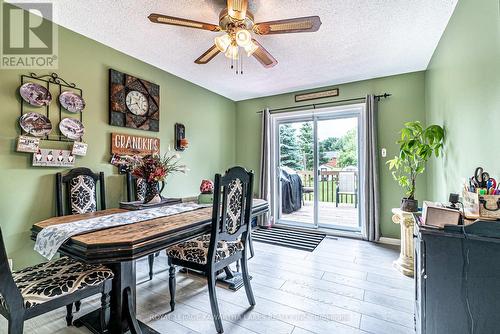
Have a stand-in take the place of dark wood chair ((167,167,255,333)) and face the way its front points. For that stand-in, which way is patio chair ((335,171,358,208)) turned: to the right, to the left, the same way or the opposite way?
to the left

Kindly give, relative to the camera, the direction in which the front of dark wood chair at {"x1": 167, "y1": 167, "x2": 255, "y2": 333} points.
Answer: facing away from the viewer and to the left of the viewer

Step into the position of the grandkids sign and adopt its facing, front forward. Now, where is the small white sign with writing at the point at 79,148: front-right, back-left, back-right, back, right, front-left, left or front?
right

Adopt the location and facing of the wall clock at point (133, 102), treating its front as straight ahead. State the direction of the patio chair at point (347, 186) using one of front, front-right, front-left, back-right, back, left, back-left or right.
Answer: front-left

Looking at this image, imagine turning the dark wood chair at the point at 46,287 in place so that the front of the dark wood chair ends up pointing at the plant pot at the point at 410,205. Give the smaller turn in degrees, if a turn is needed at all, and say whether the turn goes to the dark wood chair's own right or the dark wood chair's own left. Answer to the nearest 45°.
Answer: approximately 45° to the dark wood chair's own right
